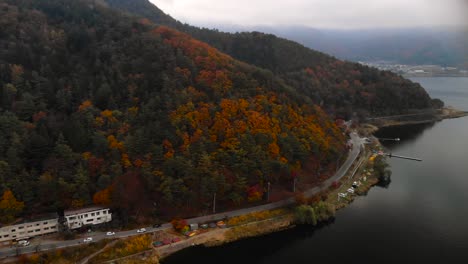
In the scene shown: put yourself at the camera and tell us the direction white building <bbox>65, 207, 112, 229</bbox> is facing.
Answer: facing the viewer and to the right of the viewer

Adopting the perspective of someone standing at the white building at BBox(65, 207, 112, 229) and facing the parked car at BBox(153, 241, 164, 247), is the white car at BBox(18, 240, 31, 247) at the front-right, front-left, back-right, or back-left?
back-right

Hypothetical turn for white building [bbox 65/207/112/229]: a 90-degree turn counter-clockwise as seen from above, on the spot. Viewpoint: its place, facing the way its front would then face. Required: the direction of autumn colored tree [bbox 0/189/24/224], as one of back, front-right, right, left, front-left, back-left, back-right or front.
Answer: back-left
